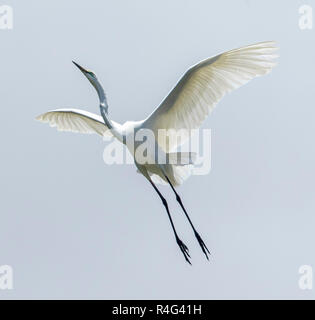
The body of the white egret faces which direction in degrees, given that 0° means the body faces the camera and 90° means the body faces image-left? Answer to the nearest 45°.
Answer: approximately 45°
